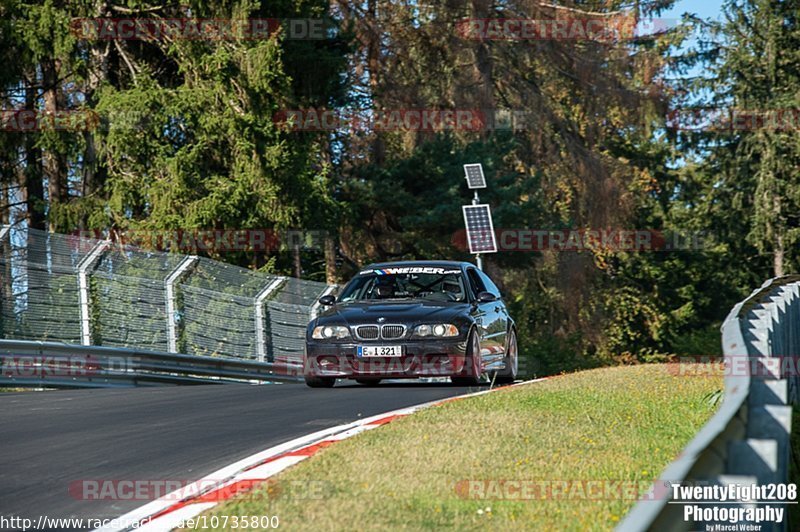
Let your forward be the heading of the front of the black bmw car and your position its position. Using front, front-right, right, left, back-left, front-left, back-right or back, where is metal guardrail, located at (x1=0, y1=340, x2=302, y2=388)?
back-right

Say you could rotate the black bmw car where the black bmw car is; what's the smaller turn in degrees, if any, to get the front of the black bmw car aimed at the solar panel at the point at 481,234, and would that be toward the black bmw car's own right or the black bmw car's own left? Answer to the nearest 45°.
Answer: approximately 180°

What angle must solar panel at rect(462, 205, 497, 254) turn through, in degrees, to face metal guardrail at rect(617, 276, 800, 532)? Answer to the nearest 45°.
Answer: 0° — it already faces it

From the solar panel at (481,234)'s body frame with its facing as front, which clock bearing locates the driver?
The driver is roughly at 12 o'clock from the solar panel.

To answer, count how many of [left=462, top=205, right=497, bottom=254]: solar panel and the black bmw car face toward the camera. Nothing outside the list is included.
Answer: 2

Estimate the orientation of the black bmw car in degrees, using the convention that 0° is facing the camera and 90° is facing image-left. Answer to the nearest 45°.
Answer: approximately 0°
